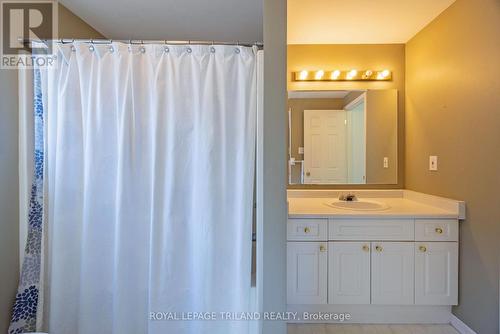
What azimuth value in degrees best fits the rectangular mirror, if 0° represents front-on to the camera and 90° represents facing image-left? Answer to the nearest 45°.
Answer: approximately 0°

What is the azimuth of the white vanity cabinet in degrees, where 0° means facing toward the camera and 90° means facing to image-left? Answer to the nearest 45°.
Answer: approximately 0°

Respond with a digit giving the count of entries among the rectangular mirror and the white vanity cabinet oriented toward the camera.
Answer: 2

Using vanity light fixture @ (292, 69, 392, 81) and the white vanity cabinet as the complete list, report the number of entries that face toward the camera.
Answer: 2

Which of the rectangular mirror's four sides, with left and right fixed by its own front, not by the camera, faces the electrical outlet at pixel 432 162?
left

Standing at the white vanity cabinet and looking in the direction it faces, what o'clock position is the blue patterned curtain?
The blue patterned curtain is roughly at 2 o'clock from the white vanity cabinet.
